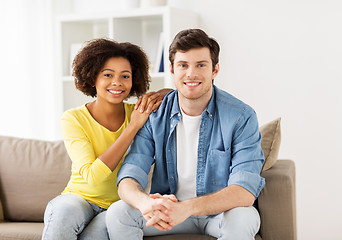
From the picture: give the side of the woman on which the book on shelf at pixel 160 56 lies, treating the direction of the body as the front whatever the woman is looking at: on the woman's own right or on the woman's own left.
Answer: on the woman's own left

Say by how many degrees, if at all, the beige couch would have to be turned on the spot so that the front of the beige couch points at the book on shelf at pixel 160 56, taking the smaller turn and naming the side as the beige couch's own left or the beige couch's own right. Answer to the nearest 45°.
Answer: approximately 135° to the beige couch's own left

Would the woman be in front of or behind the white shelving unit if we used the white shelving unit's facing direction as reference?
in front

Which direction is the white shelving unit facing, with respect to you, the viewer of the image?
facing the viewer and to the left of the viewer

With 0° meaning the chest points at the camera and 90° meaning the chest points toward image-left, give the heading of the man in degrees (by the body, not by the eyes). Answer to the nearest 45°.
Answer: approximately 0°

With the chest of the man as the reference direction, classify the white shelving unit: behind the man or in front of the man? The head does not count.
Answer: behind

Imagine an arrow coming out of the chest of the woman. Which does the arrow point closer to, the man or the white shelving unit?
the man

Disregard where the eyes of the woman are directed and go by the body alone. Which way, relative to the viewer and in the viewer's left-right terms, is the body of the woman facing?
facing the viewer and to the right of the viewer
